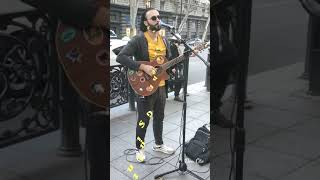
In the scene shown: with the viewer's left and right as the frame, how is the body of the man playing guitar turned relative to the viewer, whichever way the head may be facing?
facing the viewer and to the right of the viewer
